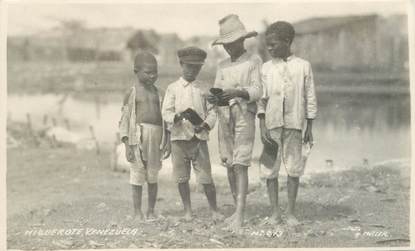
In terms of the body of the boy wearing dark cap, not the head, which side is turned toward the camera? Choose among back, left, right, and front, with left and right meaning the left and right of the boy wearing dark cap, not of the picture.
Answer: front

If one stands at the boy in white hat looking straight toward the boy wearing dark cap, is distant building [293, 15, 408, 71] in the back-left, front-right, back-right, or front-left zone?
back-right

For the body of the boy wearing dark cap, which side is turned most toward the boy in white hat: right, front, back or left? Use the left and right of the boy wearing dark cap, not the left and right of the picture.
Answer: left

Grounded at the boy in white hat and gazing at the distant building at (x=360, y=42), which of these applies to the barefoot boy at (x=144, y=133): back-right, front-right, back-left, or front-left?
back-left

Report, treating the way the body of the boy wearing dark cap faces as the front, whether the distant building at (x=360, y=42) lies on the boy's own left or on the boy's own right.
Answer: on the boy's own left
